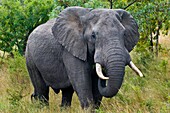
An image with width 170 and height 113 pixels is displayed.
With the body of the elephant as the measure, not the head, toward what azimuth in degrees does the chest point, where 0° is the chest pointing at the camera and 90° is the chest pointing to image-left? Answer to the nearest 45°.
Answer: approximately 315°
